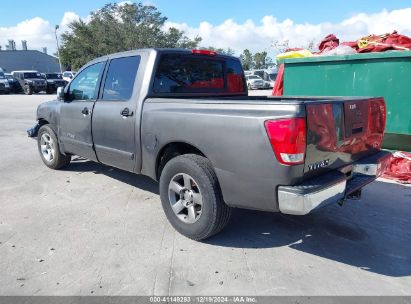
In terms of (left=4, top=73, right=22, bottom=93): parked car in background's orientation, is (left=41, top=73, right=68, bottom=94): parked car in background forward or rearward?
forward

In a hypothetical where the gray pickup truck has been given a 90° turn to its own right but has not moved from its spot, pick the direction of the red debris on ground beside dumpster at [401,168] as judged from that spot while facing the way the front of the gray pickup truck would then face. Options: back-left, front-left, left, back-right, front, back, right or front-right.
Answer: front

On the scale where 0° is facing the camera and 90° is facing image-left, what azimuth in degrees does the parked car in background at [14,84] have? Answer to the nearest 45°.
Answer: approximately 315°

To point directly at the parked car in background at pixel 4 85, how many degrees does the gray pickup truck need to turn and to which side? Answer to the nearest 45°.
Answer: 0° — it already faces it

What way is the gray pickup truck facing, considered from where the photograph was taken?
facing away from the viewer and to the left of the viewer

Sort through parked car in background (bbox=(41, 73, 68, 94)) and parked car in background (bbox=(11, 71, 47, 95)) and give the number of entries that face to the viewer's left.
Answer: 0

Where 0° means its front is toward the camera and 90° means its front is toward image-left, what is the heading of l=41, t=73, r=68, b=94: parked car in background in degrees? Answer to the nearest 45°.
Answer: approximately 315°

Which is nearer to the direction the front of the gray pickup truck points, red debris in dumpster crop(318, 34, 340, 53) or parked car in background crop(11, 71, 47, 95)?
the parked car in background
